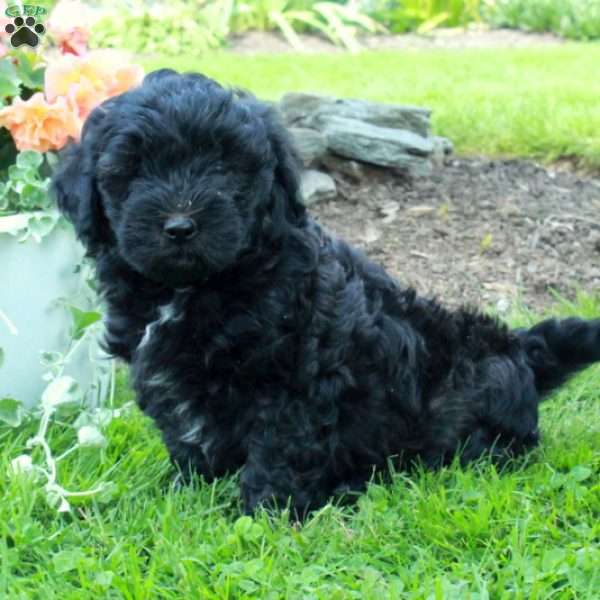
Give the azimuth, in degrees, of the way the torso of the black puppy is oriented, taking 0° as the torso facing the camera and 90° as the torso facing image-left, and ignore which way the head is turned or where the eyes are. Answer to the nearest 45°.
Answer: approximately 45°

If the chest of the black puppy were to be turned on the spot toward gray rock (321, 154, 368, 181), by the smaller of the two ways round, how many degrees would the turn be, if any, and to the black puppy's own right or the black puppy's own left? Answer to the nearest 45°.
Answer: approximately 135° to the black puppy's own right

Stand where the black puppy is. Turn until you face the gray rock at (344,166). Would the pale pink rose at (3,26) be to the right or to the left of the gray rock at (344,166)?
left

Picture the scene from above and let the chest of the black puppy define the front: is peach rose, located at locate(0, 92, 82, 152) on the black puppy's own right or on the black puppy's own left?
on the black puppy's own right

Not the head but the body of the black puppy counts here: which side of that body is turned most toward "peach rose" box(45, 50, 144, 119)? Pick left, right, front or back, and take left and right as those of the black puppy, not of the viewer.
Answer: right

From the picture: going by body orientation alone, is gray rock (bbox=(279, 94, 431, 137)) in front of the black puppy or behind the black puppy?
behind

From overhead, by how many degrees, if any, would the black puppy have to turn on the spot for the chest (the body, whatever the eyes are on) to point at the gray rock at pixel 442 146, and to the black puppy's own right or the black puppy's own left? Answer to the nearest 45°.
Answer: approximately 135° to the black puppy's own right

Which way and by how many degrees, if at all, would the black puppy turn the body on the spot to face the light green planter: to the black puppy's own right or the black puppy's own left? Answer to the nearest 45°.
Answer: approximately 90° to the black puppy's own right

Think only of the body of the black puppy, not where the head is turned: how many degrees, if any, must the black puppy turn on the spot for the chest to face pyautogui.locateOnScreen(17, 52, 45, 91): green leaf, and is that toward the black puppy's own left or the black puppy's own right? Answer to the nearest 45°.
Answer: approximately 90° to the black puppy's own right

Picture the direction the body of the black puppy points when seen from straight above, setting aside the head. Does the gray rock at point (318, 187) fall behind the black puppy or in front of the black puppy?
behind
